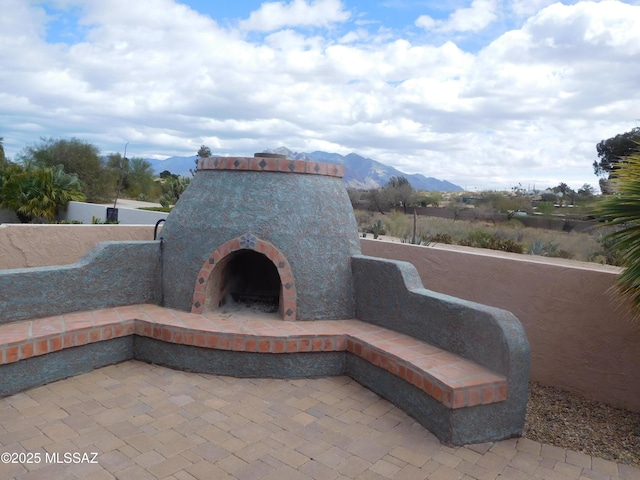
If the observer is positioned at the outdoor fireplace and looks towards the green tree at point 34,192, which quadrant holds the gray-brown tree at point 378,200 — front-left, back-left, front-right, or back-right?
front-right

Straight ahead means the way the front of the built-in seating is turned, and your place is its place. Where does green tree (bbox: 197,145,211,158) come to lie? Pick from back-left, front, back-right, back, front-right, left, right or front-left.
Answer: back

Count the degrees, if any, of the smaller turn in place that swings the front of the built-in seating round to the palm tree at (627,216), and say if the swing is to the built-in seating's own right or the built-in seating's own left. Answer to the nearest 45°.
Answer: approximately 90° to the built-in seating's own left

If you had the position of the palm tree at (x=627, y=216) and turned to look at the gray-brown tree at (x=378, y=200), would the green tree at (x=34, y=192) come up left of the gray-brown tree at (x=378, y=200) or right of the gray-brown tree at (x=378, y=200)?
left

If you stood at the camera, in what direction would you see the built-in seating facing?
facing the viewer

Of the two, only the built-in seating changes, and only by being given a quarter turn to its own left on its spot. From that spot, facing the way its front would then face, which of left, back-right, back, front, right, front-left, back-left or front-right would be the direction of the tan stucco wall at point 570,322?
front

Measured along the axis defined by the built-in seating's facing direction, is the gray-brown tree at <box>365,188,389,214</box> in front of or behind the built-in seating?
behind

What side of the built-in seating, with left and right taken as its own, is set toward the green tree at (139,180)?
back

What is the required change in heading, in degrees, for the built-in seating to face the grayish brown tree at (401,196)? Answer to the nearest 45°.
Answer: approximately 180°

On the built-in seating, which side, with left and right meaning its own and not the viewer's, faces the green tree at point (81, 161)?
back

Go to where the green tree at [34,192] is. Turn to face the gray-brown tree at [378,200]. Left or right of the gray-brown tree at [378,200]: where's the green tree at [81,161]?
left

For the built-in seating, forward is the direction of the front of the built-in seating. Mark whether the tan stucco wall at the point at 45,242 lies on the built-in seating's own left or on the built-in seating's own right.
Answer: on the built-in seating's own right
